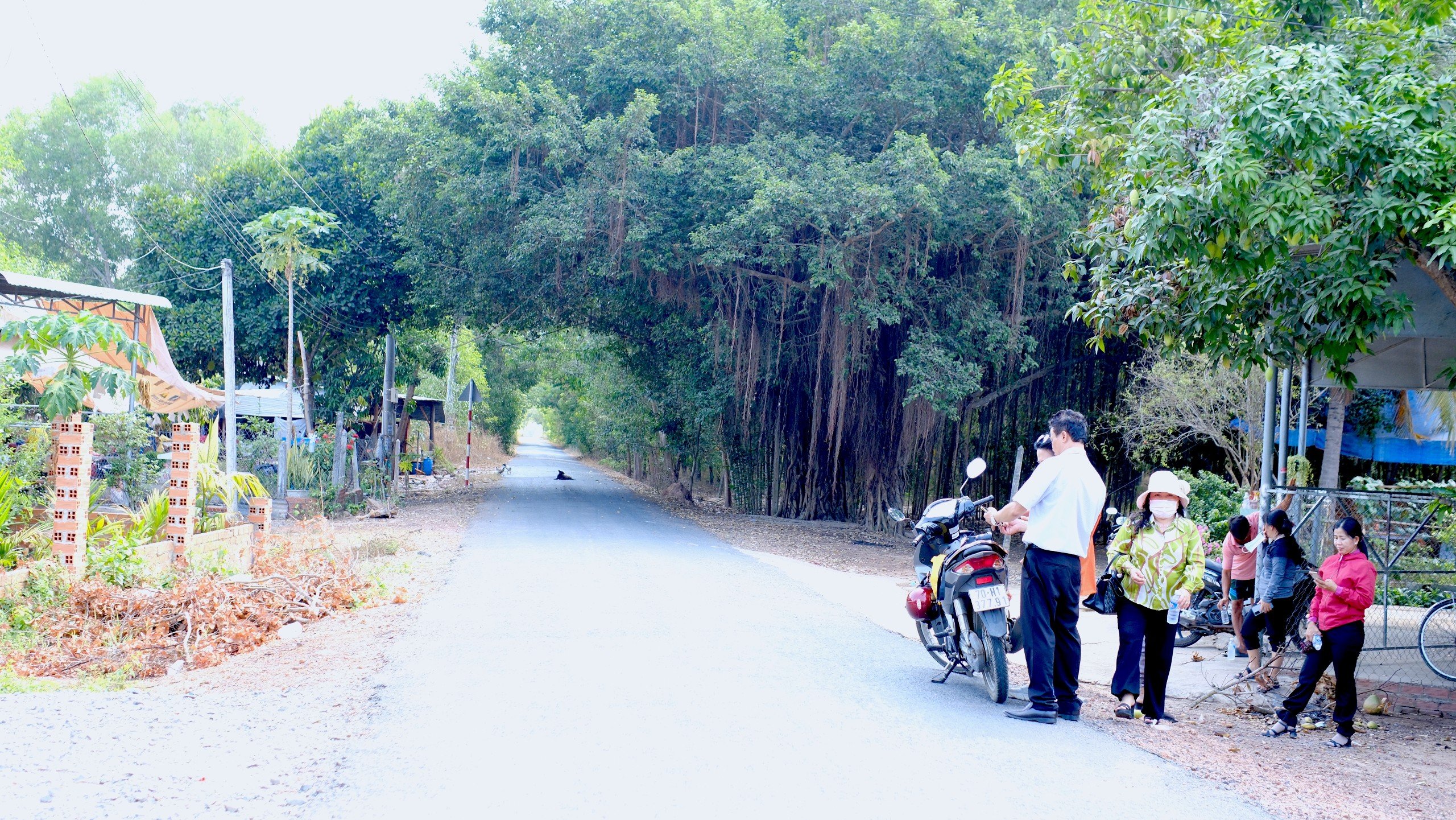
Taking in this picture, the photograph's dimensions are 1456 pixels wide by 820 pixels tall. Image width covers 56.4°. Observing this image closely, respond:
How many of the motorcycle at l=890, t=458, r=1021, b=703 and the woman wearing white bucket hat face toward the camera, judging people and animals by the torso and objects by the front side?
1

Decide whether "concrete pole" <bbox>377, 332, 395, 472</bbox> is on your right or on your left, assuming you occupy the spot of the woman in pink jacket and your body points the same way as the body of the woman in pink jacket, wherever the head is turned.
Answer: on your right

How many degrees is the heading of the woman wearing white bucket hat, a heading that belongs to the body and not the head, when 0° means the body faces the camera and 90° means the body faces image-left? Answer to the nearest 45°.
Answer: approximately 0°

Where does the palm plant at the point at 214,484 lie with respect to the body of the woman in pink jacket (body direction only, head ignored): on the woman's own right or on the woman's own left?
on the woman's own right

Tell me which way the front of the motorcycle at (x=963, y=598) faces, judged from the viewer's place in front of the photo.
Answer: facing away from the viewer and to the left of the viewer

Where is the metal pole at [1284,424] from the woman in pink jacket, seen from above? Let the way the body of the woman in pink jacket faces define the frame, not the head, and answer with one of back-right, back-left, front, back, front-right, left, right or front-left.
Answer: back-right

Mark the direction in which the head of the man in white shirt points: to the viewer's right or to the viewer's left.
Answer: to the viewer's left

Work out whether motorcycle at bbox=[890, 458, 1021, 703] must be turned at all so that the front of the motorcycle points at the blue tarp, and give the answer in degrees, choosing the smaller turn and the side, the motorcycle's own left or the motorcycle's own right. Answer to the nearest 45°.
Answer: approximately 90° to the motorcycle's own right

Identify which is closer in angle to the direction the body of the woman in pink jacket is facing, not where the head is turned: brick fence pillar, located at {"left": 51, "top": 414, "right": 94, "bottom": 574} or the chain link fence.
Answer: the brick fence pillar

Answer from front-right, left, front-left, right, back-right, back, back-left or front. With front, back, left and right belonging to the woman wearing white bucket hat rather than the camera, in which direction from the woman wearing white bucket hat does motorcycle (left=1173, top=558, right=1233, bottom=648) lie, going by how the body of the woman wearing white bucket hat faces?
back

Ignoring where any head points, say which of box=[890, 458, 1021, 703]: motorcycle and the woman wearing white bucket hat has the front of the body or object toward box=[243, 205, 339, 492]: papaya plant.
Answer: the motorcycle

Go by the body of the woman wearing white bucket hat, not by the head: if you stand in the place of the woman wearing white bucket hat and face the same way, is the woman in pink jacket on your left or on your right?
on your left
